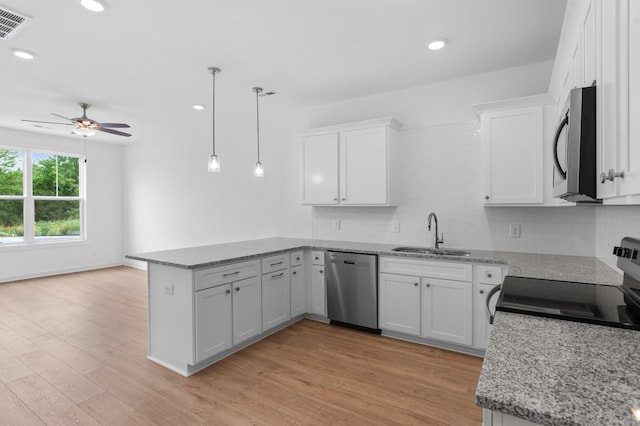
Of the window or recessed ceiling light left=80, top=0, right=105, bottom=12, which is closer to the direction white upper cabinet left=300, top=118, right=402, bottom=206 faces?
the recessed ceiling light

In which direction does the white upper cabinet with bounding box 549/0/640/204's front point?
to the viewer's left

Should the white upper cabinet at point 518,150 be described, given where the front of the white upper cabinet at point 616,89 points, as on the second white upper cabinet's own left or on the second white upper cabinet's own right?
on the second white upper cabinet's own right

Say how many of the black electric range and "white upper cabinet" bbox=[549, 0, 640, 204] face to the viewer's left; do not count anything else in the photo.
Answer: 2

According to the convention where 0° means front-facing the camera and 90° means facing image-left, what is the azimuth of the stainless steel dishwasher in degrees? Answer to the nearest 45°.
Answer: approximately 45°

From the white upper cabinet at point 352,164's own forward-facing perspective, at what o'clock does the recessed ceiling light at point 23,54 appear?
The recessed ceiling light is roughly at 1 o'clock from the white upper cabinet.

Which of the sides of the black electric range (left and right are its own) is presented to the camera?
left

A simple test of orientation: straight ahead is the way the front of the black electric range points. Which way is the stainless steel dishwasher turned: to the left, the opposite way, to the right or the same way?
to the left

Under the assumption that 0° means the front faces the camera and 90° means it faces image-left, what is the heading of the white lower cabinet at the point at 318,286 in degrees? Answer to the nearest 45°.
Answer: approximately 45°

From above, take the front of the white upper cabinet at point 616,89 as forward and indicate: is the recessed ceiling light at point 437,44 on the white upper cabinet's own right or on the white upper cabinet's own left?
on the white upper cabinet's own right

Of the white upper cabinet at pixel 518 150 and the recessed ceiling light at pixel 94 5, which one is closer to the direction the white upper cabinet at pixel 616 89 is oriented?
the recessed ceiling light

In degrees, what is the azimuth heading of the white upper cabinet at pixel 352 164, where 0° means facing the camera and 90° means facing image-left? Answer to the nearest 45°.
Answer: approximately 45°

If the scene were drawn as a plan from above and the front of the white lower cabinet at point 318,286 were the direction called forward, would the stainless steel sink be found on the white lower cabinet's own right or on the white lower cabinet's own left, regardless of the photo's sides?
on the white lower cabinet's own left

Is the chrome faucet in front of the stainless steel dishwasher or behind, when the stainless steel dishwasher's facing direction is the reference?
behind

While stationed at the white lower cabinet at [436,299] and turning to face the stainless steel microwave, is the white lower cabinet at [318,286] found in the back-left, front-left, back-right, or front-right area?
back-right
